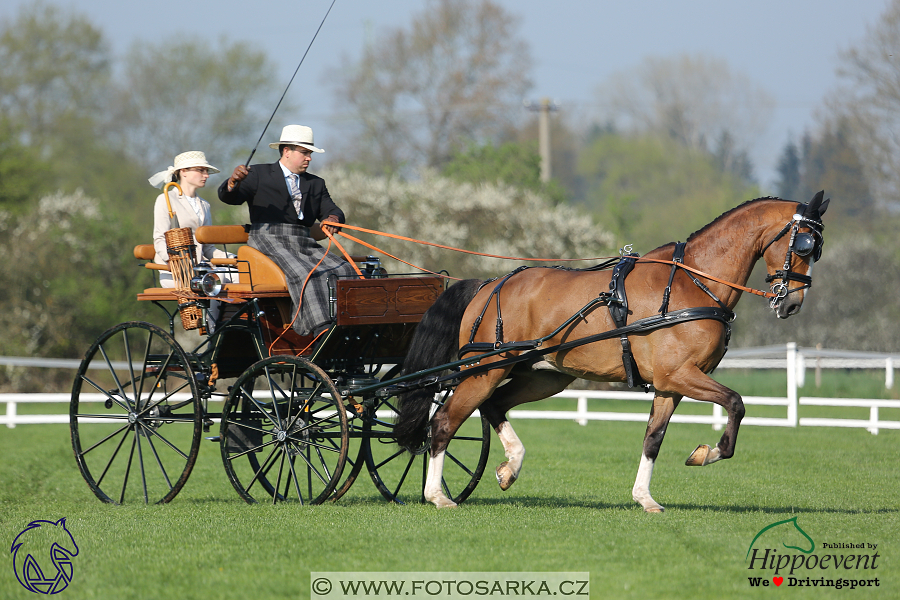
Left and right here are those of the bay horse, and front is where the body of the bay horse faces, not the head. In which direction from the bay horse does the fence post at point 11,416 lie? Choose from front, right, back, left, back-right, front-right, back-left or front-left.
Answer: back-left

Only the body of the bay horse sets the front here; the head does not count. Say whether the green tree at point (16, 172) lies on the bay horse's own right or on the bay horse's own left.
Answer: on the bay horse's own left

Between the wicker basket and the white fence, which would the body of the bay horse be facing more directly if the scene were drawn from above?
the white fence

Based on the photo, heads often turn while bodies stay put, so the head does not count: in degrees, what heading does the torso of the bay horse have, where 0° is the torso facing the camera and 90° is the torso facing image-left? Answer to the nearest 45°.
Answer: approximately 270°

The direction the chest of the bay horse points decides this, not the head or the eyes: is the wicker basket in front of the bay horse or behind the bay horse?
behind

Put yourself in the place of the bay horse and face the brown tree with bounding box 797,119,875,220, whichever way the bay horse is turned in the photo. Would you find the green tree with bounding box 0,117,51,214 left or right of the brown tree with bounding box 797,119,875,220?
left

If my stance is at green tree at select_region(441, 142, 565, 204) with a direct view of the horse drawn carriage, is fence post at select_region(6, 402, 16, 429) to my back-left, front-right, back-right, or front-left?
front-right

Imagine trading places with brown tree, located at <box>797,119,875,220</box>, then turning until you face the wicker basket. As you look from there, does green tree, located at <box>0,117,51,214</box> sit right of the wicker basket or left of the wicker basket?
right

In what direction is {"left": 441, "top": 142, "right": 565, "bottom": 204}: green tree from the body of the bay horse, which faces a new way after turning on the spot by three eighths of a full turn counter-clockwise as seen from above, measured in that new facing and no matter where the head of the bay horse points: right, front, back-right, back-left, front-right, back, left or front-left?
front-right

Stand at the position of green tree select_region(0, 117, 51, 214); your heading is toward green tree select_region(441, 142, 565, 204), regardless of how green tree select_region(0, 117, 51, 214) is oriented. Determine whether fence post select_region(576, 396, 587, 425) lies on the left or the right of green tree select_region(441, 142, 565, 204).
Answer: right
